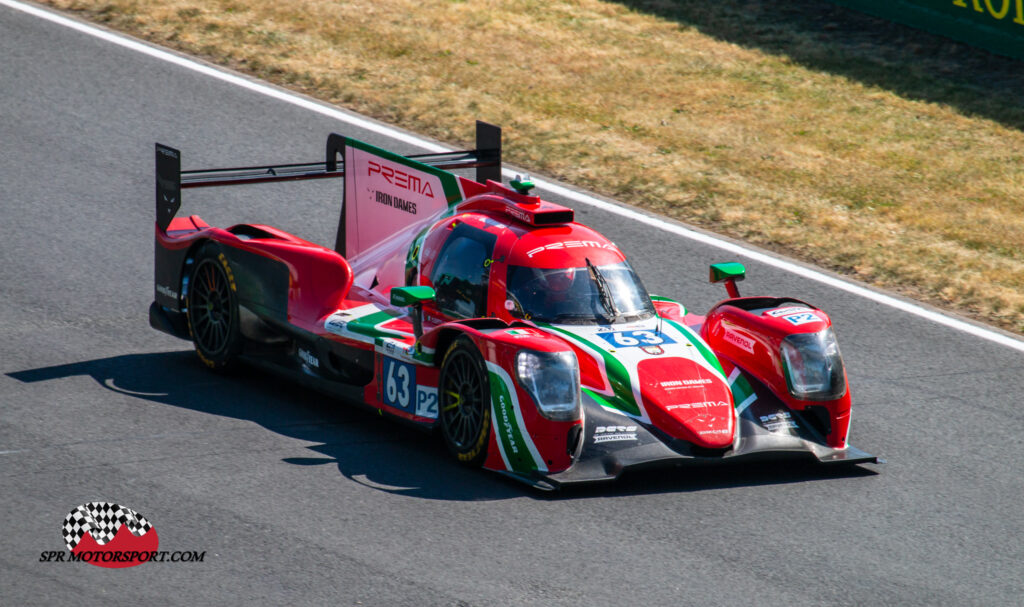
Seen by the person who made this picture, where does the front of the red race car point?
facing the viewer and to the right of the viewer
